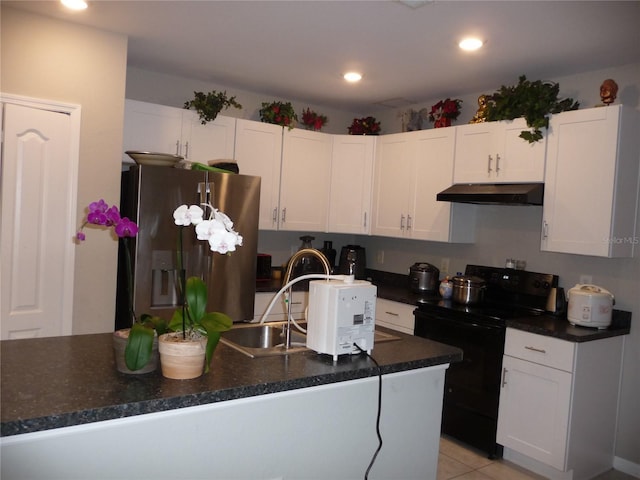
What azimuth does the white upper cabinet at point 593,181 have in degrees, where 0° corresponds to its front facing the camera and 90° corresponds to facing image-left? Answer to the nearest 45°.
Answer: approximately 45°

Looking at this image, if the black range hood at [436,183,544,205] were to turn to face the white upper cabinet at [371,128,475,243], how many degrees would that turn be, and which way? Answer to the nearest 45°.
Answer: approximately 90° to its right

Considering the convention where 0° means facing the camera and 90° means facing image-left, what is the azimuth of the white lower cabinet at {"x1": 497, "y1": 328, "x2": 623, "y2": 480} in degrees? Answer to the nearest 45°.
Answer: approximately 45°

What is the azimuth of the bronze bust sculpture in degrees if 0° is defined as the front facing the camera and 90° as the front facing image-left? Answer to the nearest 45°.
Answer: approximately 45°

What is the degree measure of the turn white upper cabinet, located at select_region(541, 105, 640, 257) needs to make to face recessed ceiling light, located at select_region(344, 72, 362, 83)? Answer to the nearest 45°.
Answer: approximately 45° to its right
